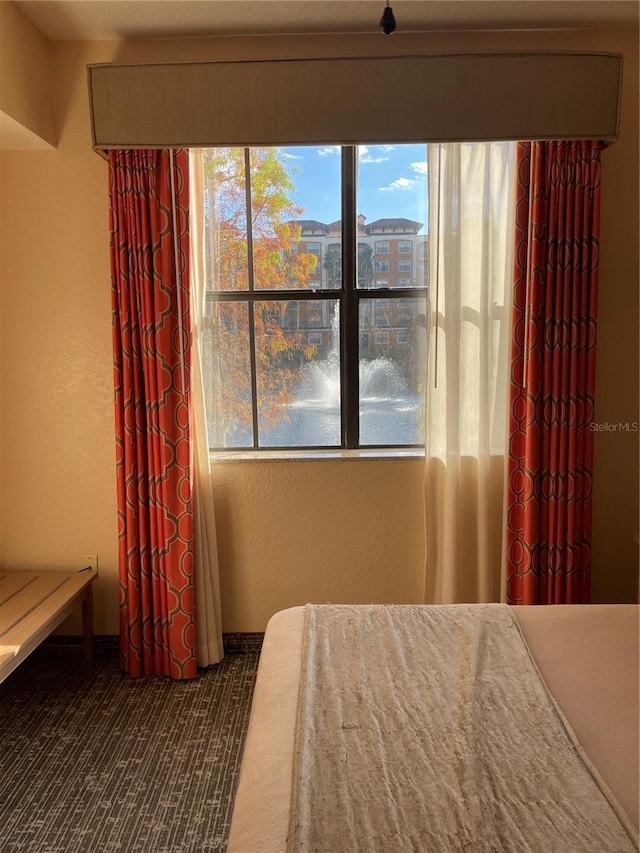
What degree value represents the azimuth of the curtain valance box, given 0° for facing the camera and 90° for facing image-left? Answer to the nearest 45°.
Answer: approximately 0°
